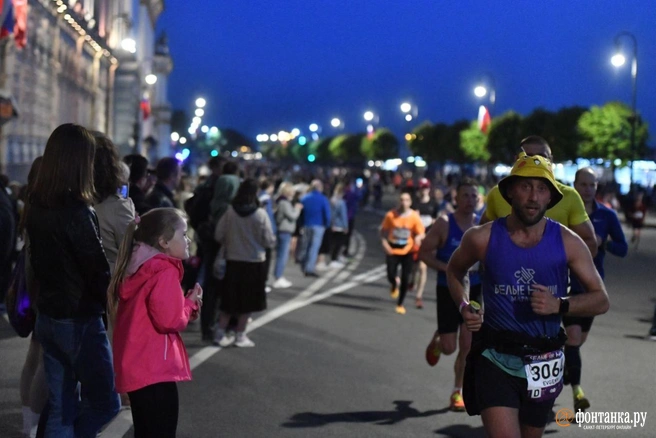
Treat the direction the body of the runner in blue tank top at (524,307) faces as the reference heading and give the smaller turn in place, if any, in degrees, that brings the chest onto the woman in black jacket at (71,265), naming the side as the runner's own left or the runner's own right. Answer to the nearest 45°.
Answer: approximately 90° to the runner's own right

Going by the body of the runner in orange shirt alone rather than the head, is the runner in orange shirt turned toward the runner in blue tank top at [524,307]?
yes

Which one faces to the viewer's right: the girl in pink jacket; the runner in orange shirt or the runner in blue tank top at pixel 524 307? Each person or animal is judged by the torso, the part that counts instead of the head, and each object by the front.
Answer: the girl in pink jacket

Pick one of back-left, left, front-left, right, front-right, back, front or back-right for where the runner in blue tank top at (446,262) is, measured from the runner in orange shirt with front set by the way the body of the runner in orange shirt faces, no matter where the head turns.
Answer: front

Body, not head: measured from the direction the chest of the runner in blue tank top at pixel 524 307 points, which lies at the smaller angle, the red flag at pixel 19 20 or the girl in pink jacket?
the girl in pink jacket

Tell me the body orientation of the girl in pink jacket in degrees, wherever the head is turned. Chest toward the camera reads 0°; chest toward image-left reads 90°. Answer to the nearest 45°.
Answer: approximately 270°

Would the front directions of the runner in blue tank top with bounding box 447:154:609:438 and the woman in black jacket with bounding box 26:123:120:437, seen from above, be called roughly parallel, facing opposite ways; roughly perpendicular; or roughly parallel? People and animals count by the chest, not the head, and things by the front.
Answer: roughly parallel, facing opposite ways

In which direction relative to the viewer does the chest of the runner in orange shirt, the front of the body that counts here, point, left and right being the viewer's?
facing the viewer

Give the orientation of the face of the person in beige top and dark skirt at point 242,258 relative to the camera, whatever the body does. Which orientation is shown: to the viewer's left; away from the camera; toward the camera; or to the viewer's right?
away from the camera

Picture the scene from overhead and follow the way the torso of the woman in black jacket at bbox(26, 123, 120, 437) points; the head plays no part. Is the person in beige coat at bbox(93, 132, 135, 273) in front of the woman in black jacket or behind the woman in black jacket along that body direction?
in front

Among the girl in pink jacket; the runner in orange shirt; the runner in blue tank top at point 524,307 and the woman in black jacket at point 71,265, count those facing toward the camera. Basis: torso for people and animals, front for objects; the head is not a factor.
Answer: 2

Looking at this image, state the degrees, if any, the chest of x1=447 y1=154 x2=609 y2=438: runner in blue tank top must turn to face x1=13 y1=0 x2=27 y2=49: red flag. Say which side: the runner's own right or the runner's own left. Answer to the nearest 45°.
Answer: approximately 135° to the runner's own right

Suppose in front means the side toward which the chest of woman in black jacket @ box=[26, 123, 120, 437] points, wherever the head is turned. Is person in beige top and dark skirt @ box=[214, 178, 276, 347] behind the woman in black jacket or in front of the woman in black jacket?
in front
